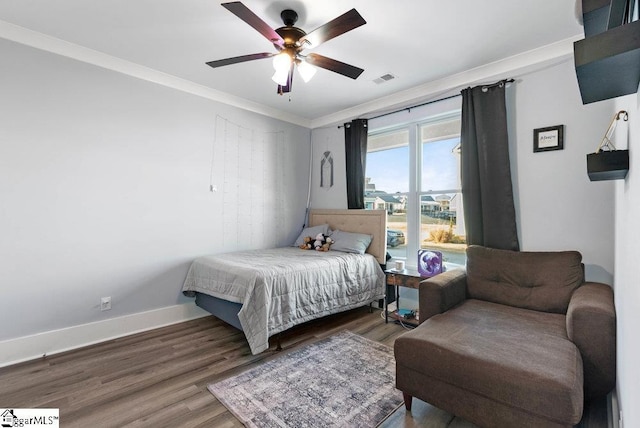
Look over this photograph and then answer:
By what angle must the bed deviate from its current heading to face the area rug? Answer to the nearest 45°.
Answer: approximately 45° to its left

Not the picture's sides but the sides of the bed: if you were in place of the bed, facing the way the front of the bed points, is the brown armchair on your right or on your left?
on your left

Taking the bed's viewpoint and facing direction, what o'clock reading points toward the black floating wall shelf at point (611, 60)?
The black floating wall shelf is roughly at 10 o'clock from the bed.

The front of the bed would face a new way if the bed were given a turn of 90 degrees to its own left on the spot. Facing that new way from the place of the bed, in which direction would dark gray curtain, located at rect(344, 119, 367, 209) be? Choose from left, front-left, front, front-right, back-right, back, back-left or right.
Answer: left

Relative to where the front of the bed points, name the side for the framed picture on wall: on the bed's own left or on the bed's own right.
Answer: on the bed's own left

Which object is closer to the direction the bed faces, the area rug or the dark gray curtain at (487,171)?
the area rug

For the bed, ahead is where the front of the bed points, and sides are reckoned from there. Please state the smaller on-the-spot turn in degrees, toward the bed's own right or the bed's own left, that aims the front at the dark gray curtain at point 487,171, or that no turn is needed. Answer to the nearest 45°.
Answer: approximately 135° to the bed's own left

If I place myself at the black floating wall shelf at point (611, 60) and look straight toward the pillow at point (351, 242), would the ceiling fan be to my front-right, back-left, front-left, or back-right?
front-left

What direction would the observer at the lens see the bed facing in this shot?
facing the viewer and to the left of the viewer
